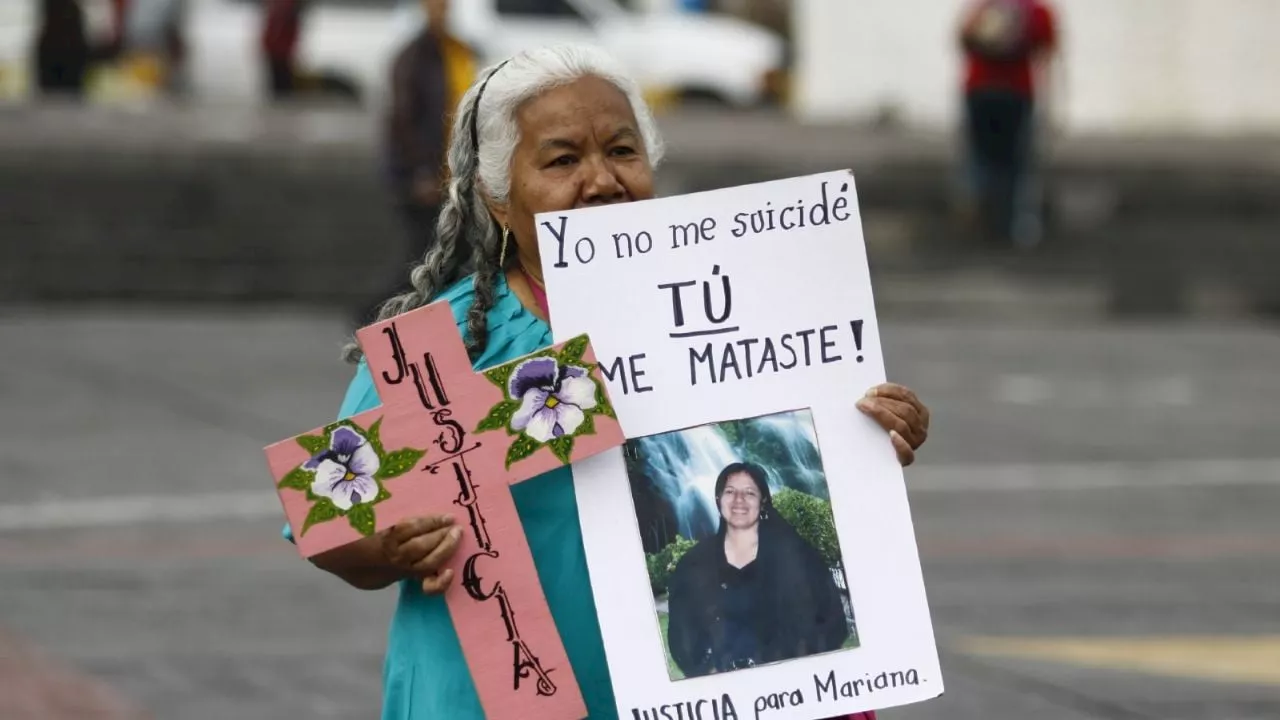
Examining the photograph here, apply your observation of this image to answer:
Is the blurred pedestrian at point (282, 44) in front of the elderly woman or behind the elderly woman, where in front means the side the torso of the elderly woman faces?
behind

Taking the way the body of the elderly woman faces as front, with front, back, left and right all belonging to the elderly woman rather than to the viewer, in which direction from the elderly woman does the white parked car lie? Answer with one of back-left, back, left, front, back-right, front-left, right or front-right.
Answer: back-left

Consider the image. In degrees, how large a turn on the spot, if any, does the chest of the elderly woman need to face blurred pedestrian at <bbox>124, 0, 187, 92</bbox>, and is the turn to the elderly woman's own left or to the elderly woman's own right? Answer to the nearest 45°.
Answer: approximately 135° to the elderly woman's own left

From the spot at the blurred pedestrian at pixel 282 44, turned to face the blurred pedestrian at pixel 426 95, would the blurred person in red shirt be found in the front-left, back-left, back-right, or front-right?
front-left

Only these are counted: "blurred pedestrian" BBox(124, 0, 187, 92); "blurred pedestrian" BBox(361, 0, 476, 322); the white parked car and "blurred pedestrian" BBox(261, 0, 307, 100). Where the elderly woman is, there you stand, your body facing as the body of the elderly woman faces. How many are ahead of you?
0

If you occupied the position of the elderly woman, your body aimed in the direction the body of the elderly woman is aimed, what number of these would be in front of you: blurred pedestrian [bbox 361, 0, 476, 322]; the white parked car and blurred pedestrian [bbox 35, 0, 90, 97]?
0

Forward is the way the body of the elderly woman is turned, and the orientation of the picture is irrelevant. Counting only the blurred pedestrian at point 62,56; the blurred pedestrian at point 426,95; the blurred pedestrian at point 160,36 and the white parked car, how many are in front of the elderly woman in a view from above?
0

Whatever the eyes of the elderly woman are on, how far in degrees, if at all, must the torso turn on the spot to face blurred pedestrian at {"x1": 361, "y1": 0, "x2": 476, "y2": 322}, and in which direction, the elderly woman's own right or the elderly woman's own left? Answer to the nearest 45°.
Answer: approximately 135° to the elderly woman's own left

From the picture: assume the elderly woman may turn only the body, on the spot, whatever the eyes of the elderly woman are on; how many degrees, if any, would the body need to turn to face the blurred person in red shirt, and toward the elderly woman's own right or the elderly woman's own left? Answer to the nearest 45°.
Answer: approximately 135° to the elderly woman's own left

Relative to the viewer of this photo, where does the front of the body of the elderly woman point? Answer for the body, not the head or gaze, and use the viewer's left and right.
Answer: facing the viewer and to the right of the viewer
